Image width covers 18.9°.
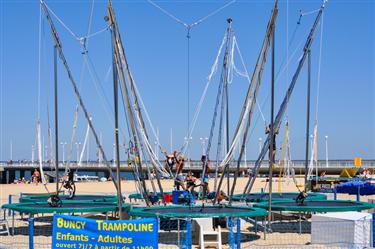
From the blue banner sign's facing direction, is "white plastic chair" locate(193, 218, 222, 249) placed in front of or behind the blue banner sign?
behind

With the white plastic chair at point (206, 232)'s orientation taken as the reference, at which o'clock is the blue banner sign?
The blue banner sign is roughly at 2 o'clock from the white plastic chair.

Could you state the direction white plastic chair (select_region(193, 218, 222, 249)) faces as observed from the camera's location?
facing the viewer and to the right of the viewer

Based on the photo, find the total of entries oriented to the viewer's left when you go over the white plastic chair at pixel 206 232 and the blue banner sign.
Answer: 0

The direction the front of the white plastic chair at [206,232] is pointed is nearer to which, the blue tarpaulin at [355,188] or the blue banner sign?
the blue banner sign

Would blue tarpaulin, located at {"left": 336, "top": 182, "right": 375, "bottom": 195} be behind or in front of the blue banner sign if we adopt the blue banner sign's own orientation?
behind

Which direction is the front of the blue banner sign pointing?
toward the camera
